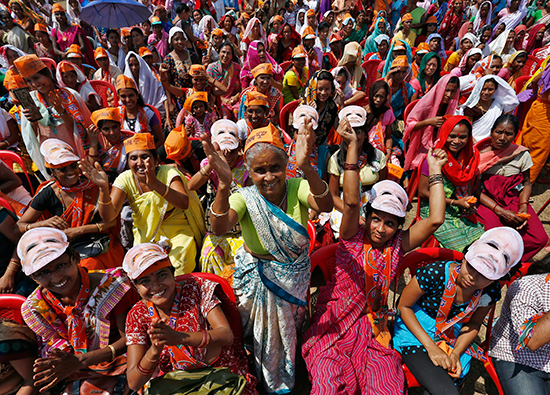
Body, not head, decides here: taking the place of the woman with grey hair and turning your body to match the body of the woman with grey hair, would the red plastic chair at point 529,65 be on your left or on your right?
on your left

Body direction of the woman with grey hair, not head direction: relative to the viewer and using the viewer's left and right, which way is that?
facing the viewer

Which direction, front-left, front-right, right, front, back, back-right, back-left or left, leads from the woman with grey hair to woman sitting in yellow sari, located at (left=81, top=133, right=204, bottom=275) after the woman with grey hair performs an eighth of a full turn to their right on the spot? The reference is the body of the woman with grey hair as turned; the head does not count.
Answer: right

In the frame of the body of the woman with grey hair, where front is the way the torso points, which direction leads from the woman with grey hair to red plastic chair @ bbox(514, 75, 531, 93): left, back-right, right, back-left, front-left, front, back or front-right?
back-left

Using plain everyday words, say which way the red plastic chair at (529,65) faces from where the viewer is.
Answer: facing the viewer and to the left of the viewer

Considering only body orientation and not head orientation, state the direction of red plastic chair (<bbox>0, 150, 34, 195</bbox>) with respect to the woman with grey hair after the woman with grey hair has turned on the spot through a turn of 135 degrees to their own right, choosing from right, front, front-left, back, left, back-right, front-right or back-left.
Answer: front

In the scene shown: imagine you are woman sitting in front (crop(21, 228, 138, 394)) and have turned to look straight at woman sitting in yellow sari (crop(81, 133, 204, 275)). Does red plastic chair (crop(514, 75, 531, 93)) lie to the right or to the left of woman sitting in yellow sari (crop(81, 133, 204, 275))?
right
